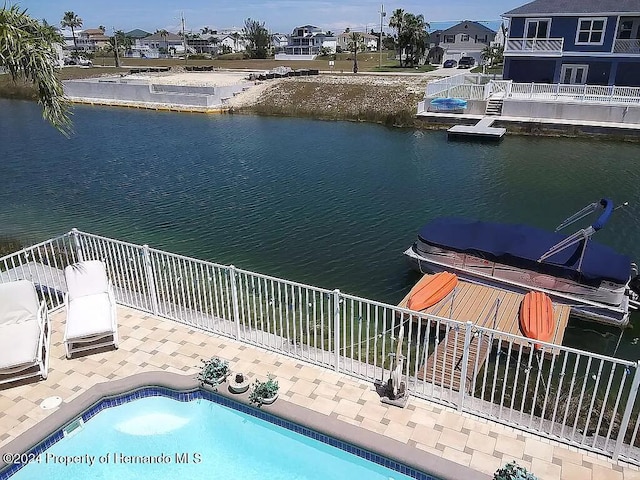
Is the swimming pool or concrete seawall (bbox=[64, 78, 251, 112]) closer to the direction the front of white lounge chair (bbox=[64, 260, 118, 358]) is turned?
the swimming pool

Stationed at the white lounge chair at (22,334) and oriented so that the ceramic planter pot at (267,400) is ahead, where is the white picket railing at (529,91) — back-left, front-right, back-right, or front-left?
front-left

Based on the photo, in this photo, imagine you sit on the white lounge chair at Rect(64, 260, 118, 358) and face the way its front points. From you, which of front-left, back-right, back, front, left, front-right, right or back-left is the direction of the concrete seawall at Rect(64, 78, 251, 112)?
back

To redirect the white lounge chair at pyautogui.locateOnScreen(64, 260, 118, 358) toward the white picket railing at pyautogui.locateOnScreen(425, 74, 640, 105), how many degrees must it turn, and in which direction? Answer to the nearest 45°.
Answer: approximately 135° to its left

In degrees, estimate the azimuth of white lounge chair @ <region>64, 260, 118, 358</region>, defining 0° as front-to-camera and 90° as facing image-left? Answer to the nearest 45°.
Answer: approximately 0°

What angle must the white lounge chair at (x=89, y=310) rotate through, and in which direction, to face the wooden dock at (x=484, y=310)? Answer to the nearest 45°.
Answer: approximately 90° to its left

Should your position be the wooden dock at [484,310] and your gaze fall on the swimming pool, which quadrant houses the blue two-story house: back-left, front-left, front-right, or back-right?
back-right

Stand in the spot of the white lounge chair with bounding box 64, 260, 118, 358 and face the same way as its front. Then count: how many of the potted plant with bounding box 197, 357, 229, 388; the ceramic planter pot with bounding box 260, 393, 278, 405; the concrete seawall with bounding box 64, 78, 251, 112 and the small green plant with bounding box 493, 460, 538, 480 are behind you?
1

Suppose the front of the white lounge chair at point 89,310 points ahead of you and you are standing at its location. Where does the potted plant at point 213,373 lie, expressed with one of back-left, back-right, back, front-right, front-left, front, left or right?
front-left

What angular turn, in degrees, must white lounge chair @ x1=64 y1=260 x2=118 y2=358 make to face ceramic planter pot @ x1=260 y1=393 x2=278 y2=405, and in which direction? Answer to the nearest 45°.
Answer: approximately 45° to its left

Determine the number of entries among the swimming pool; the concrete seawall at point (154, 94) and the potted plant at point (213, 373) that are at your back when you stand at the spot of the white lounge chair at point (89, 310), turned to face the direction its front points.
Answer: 1

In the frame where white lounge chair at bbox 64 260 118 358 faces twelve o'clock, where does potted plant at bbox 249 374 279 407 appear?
The potted plant is roughly at 11 o'clock from the white lounge chair.

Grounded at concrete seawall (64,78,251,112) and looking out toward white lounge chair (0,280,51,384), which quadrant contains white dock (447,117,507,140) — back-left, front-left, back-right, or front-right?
front-left

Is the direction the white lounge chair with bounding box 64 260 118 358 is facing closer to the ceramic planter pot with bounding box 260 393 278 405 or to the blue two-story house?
the ceramic planter pot

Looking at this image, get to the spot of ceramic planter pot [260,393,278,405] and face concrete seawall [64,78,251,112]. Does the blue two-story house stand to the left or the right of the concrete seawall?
right
